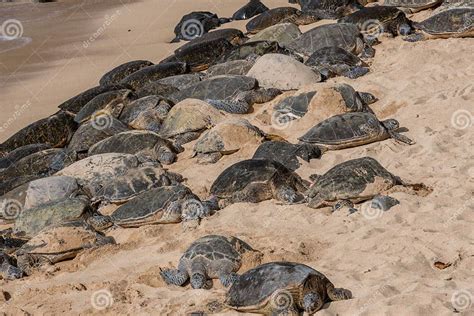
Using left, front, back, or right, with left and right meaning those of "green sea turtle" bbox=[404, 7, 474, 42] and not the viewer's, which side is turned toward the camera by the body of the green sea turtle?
right

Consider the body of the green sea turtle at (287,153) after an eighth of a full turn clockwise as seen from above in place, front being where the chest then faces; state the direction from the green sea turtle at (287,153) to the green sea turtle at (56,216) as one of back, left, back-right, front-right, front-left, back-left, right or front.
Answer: back-right

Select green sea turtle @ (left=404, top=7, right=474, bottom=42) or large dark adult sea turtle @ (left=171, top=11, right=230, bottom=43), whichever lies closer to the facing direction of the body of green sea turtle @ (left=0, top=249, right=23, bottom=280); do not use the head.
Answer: the green sea turtle

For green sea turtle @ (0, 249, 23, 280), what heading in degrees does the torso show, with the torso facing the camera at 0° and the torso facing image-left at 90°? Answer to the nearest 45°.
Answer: approximately 270°

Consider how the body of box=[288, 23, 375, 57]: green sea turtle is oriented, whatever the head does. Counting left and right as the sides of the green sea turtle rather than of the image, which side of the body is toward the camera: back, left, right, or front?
right

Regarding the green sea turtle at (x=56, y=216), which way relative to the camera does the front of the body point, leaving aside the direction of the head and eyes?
to the viewer's right

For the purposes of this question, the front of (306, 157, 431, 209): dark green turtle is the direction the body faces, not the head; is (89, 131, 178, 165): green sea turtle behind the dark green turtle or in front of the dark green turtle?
behind

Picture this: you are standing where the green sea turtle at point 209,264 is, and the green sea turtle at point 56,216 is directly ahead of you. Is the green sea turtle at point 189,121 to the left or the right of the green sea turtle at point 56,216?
right

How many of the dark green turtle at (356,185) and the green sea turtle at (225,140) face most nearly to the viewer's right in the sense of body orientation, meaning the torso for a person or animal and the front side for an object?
1

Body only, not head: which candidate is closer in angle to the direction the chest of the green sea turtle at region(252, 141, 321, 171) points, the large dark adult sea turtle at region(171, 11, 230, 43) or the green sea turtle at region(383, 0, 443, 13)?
the green sea turtle

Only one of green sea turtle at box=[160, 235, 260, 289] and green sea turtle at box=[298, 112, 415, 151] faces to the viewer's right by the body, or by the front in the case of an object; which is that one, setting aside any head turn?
green sea turtle at box=[298, 112, 415, 151]
